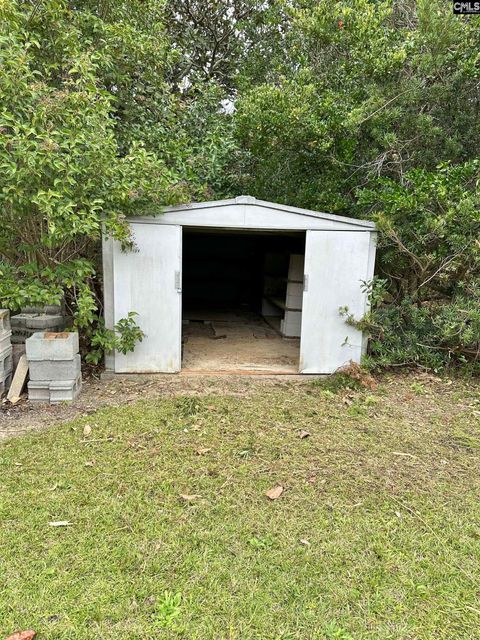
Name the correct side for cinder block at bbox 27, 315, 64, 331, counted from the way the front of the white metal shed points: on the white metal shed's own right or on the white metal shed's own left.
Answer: on the white metal shed's own right

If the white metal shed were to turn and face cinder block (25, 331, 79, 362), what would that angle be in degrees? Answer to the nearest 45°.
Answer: approximately 45° to its right

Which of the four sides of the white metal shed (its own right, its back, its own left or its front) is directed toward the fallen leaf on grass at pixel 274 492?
front

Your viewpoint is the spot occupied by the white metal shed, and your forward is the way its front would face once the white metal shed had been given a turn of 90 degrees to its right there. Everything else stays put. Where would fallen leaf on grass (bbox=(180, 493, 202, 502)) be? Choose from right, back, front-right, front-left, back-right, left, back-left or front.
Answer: left

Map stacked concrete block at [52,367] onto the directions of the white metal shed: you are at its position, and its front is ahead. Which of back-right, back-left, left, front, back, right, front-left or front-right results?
front-right

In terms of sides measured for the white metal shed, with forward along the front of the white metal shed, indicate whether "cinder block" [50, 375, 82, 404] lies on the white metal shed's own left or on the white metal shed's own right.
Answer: on the white metal shed's own right

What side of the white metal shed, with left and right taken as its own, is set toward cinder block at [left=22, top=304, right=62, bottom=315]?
right

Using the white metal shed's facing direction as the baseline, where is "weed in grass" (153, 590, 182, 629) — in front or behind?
in front

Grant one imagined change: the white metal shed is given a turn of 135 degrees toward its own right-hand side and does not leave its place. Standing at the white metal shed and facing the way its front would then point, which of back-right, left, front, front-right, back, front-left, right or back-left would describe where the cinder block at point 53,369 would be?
left

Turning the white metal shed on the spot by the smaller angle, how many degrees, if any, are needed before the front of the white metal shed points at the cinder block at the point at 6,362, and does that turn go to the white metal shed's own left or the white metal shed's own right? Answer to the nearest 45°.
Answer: approximately 45° to the white metal shed's own right

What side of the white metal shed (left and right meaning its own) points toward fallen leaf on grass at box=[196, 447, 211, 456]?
front

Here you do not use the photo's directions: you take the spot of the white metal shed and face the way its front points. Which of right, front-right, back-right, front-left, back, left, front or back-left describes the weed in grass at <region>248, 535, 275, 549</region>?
front

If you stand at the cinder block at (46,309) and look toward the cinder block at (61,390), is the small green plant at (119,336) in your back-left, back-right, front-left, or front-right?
front-left

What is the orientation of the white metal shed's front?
toward the camera
